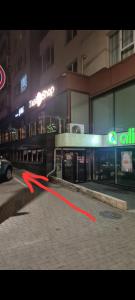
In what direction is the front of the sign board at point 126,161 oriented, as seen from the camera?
facing the viewer

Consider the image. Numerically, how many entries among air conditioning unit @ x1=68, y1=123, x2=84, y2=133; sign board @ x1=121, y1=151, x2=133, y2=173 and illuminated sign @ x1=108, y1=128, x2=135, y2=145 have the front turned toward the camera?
3

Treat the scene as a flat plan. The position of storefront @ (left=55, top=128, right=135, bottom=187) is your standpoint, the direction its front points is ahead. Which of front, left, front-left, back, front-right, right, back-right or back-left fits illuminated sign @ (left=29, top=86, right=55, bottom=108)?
right

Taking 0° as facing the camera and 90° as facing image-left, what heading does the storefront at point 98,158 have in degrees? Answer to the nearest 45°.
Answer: approximately 45°

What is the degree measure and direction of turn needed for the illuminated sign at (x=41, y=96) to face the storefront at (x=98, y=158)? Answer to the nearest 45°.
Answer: approximately 90° to its left

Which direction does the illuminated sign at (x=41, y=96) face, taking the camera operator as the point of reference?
facing the viewer and to the left of the viewer

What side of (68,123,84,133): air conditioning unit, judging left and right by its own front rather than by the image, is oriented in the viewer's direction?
front

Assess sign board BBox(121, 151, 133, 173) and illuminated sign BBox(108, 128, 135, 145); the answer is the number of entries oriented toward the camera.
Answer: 2

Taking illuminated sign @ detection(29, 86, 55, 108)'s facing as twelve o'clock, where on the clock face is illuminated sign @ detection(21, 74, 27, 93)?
illuminated sign @ detection(21, 74, 27, 93) is roughly at 4 o'clock from illuminated sign @ detection(29, 86, 55, 108).

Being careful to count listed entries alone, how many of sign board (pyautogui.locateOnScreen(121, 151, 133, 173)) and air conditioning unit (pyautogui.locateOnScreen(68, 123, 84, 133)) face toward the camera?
2

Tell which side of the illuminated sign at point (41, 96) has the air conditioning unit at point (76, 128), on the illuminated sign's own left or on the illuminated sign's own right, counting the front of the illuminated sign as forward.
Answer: on the illuminated sign's own left

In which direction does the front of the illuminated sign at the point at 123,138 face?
toward the camera
